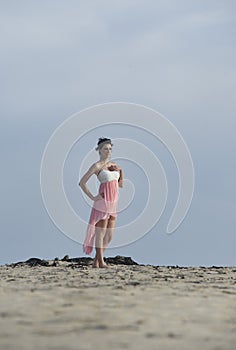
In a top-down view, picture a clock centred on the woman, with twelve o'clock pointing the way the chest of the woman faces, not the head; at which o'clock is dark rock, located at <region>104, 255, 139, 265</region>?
The dark rock is roughly at 8 o'clock from the woman.

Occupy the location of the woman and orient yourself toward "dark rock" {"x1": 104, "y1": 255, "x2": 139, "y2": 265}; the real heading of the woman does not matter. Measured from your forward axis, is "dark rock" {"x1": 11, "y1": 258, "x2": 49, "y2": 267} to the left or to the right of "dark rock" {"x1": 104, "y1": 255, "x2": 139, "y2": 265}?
left

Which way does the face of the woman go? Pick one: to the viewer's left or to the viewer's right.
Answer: to the viewer's right

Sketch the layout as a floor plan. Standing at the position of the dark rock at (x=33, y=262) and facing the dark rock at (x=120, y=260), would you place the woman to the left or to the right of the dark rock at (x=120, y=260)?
right

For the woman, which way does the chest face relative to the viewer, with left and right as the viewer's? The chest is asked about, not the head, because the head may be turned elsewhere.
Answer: facing the viewer and to the right of the viewer
